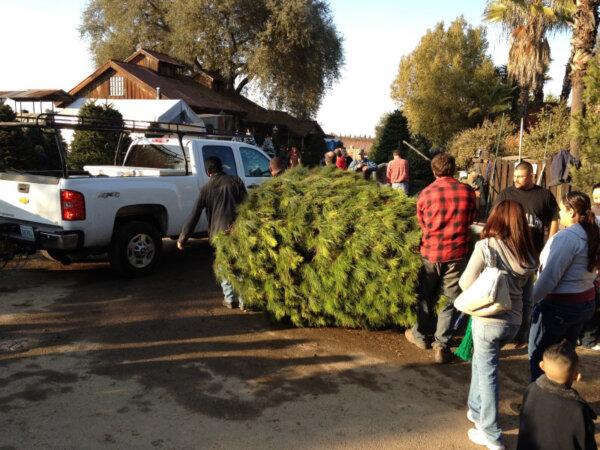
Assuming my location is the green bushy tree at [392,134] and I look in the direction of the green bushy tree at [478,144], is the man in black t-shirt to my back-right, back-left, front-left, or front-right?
front-right

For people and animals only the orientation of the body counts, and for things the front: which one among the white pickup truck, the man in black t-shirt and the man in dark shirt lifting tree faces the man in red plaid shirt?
the man in black t-shirt

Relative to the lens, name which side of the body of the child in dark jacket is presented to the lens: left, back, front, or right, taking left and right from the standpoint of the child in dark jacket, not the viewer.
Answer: back

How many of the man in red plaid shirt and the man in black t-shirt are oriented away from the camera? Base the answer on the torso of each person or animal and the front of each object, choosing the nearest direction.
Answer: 1

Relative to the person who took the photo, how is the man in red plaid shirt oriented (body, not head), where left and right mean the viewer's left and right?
facing away from the viewer

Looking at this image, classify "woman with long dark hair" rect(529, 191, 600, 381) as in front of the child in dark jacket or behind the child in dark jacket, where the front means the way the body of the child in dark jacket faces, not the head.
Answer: in front

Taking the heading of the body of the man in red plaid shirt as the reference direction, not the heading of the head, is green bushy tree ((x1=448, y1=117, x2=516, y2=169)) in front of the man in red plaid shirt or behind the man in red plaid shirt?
in front

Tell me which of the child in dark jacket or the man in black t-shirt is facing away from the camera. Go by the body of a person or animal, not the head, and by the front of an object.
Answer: the child in dark jacket

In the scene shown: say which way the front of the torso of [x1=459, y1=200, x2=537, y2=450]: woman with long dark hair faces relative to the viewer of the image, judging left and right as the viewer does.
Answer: facing away from the viewer and to the left of the viewer

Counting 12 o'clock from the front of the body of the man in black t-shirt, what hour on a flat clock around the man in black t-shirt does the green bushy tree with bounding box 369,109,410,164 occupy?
The green bushy tree is roughly at 4 o'clock from the man in black t-shirt.

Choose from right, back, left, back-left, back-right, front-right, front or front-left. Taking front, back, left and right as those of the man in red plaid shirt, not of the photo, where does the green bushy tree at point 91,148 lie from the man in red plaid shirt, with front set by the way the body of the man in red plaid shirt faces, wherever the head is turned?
front-left

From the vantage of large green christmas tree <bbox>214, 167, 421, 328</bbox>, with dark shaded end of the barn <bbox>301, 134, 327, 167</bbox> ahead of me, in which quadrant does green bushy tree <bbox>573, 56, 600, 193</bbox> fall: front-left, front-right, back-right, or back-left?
front-right

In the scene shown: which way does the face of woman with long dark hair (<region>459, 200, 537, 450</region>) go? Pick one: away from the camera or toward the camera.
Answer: away from the camera

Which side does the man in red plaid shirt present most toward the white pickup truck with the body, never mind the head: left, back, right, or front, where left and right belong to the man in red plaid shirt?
left

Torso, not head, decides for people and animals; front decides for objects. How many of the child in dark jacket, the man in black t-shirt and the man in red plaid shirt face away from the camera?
2

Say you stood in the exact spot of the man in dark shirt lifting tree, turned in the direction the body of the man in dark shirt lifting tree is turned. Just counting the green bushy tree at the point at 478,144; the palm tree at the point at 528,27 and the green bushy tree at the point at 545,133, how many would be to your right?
3

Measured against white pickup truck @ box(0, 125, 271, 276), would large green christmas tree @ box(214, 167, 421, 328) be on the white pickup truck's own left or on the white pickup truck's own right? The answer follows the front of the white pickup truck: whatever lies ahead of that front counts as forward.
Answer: on the white pickup truck's own right

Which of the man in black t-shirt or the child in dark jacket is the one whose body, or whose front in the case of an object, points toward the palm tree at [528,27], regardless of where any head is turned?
the child in dark jacket

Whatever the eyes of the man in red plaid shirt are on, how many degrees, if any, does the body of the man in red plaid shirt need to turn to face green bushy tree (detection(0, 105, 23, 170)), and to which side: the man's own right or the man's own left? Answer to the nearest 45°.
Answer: approximately 45° to the man's own left

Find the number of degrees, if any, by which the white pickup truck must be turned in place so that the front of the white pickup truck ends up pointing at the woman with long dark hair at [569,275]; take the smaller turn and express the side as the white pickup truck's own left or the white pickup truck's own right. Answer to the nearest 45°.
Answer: approximately 90° to the white pickup truck's own right
